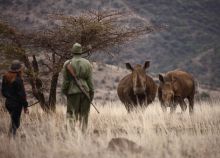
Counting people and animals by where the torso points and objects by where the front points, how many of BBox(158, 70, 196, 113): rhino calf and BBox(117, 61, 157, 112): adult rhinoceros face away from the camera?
0

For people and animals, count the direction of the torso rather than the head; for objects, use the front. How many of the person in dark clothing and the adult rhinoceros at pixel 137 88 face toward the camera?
1

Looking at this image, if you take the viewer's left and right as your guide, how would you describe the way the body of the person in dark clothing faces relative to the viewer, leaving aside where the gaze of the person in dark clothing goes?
facing away from the viewer and to the right of the viewer

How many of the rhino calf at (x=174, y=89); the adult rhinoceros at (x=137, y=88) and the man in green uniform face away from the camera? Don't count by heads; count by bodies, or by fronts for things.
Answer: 1

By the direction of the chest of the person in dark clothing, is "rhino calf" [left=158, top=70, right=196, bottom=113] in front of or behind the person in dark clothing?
in front

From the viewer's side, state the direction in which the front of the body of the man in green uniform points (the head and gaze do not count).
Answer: away from the camera

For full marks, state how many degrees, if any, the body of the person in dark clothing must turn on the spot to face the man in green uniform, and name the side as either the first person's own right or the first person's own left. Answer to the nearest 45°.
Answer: approximately 45° to the first person's own right

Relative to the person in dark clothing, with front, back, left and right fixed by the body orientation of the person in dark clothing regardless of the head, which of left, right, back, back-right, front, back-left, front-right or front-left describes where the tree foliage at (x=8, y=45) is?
front-left

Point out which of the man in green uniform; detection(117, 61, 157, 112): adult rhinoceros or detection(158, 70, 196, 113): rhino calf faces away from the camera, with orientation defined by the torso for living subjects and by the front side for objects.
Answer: the man in green uniform

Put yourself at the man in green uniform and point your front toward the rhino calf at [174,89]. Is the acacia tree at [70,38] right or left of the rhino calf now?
left

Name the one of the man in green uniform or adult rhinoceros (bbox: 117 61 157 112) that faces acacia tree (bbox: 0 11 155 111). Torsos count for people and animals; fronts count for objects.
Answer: the man in green uniform
